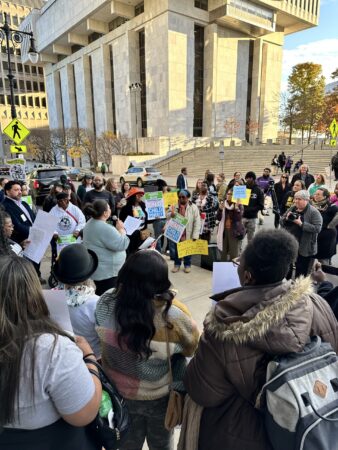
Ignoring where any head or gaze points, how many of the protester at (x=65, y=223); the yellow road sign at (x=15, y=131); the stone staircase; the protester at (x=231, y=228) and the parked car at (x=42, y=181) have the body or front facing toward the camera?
4

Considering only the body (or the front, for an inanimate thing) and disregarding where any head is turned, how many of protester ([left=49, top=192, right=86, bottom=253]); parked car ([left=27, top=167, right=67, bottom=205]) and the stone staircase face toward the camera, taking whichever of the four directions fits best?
2

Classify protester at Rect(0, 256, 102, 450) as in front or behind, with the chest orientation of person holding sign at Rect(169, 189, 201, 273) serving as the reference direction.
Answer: in front

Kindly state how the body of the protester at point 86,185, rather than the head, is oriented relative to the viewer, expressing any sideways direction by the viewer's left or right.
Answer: facing the viewer and to the right of the viewer

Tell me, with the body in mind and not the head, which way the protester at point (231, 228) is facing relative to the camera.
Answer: toward the camera

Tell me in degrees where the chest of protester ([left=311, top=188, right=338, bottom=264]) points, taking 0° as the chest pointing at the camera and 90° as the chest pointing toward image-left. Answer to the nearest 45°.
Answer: approximately 45°

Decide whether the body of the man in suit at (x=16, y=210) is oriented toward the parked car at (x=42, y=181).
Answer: no

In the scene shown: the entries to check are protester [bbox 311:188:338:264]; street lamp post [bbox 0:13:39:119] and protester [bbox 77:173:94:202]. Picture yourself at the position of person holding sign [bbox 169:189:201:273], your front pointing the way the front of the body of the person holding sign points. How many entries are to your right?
2

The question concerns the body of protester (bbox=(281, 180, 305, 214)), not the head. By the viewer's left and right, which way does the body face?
facing the viewer and to the left of the viewer

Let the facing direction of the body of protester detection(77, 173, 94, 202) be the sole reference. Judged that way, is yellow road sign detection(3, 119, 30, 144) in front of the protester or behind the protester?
behind

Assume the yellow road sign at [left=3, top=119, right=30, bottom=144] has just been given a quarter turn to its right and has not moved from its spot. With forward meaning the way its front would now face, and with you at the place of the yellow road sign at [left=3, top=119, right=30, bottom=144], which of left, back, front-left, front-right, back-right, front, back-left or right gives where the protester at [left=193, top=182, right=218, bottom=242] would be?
back-left

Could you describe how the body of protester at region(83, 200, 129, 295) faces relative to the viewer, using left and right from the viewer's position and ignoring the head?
facing away from the viewer and to the right of the viewer

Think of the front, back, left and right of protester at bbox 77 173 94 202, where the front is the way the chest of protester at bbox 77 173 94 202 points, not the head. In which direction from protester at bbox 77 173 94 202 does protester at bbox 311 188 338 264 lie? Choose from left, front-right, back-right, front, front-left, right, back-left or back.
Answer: front

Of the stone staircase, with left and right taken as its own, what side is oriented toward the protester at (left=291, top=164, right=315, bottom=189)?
front

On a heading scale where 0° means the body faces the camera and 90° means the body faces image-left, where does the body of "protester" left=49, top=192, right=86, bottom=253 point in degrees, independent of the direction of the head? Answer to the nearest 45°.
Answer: approximately 0°

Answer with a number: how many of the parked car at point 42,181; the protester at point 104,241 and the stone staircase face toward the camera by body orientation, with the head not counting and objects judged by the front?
1

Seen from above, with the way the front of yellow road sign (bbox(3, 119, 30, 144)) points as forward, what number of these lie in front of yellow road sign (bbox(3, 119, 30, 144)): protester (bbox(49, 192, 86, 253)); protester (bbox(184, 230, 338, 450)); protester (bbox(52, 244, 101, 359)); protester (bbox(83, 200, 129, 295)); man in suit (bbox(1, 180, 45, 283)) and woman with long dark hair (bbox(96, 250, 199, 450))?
6

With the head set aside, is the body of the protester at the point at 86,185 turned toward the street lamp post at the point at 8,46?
no

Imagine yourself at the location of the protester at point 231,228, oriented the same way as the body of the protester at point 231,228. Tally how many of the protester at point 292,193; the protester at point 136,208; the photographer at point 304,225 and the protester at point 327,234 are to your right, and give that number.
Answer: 1
